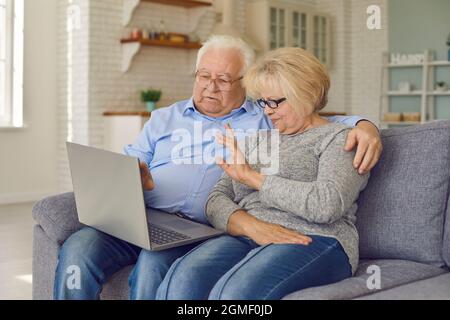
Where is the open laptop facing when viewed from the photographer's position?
facing away from the viewer and to the right of the viewer

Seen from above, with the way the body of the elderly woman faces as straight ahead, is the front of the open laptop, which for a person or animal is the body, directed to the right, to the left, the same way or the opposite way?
the opposite way

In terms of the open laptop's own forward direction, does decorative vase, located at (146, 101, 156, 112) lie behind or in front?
in front

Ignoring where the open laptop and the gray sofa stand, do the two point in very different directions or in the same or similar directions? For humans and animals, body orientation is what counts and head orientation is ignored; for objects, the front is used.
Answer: very different directions

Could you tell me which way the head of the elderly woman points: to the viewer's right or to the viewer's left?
to the viewer's left

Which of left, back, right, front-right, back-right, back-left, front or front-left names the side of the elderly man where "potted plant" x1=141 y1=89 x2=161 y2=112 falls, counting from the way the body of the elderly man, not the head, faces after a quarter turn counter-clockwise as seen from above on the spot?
back-left

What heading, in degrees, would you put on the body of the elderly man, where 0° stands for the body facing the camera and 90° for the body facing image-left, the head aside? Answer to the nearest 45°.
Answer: approximately 45°

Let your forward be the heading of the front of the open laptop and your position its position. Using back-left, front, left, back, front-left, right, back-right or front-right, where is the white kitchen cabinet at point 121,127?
front-left

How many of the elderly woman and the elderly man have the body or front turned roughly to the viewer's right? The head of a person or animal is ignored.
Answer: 0
